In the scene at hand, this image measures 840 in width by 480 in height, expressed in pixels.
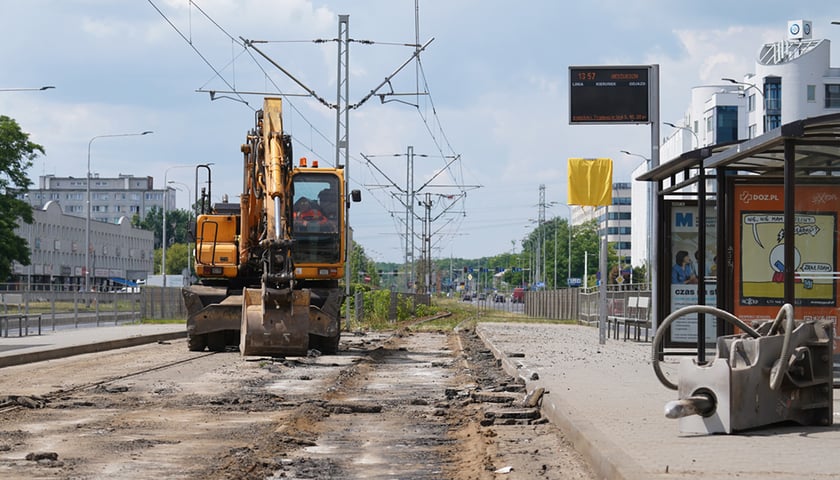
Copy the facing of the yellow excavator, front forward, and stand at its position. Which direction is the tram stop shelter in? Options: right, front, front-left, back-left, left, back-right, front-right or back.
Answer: front-left

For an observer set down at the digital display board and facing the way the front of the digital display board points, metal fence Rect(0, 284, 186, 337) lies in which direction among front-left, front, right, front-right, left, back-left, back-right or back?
back-right

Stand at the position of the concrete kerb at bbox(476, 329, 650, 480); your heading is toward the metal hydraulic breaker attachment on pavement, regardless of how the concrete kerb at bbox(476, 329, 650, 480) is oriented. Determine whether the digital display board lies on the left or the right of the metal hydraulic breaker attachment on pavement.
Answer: left

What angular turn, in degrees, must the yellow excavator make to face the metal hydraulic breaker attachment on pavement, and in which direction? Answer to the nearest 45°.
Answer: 0° — it already faces it

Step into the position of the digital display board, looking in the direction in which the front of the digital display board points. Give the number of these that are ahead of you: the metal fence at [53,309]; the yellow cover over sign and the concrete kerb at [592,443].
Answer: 1

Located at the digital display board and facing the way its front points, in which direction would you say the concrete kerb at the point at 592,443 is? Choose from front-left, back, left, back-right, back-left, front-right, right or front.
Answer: front

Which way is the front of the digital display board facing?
toward the camera

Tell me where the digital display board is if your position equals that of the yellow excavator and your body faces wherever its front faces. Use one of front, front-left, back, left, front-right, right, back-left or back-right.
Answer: left

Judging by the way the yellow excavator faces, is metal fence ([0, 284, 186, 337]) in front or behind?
behind

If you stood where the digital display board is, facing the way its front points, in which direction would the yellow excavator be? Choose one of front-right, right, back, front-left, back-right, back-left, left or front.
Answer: right

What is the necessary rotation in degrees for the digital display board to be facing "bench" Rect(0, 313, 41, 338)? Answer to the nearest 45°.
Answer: approximately 90° to its right

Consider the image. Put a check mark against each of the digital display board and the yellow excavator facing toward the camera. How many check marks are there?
2

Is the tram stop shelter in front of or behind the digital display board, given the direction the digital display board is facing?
in front

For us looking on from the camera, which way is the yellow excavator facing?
facing the viewer
